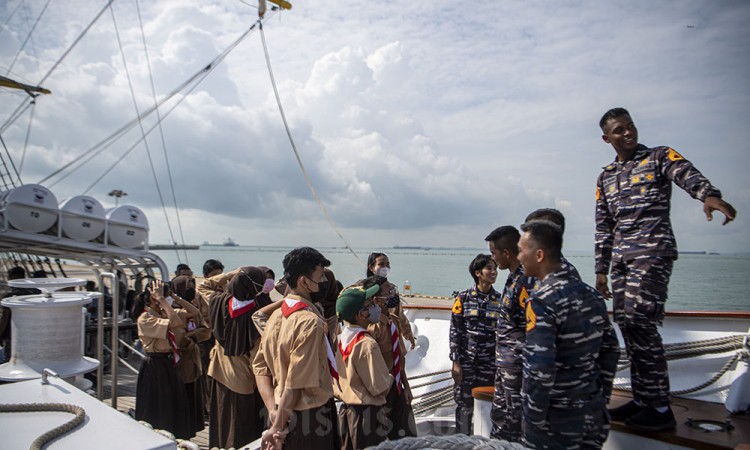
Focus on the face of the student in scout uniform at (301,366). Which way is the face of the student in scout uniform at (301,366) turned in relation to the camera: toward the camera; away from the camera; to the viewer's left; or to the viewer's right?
to the viewer's right

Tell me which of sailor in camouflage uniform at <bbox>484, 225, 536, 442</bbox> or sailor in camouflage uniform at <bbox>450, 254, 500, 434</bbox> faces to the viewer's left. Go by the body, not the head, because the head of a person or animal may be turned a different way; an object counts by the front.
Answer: sailor in camouflage uniform at <bbox>484, 225, 536, 442</bbox>

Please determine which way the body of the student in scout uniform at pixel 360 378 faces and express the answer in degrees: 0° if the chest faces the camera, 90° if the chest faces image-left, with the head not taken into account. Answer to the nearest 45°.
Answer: approximately 225°

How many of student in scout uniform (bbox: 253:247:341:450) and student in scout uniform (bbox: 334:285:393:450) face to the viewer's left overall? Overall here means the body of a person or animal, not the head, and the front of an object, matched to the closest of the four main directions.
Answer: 0

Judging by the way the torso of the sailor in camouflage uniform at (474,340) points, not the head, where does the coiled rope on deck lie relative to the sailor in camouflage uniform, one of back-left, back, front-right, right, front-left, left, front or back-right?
front-right

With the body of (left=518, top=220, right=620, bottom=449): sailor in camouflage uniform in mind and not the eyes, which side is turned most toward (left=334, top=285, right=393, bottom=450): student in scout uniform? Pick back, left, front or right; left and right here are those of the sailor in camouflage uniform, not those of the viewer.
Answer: front

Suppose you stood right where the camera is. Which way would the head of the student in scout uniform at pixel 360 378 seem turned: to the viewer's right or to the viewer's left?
to the viewer's right

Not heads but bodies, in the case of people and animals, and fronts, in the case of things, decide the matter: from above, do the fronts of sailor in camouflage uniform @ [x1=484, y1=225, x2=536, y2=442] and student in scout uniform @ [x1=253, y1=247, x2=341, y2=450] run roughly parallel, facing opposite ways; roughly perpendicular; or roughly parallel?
roughly perpendicular
